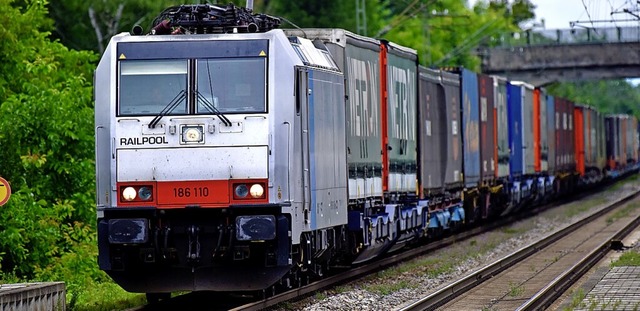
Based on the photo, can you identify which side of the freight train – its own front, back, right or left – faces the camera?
front

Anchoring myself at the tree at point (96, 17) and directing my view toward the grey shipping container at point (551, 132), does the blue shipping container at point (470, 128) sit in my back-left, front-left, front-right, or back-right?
front-right

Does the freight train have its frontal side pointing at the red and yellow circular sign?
no

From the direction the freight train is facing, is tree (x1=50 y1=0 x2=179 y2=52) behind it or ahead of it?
behind
